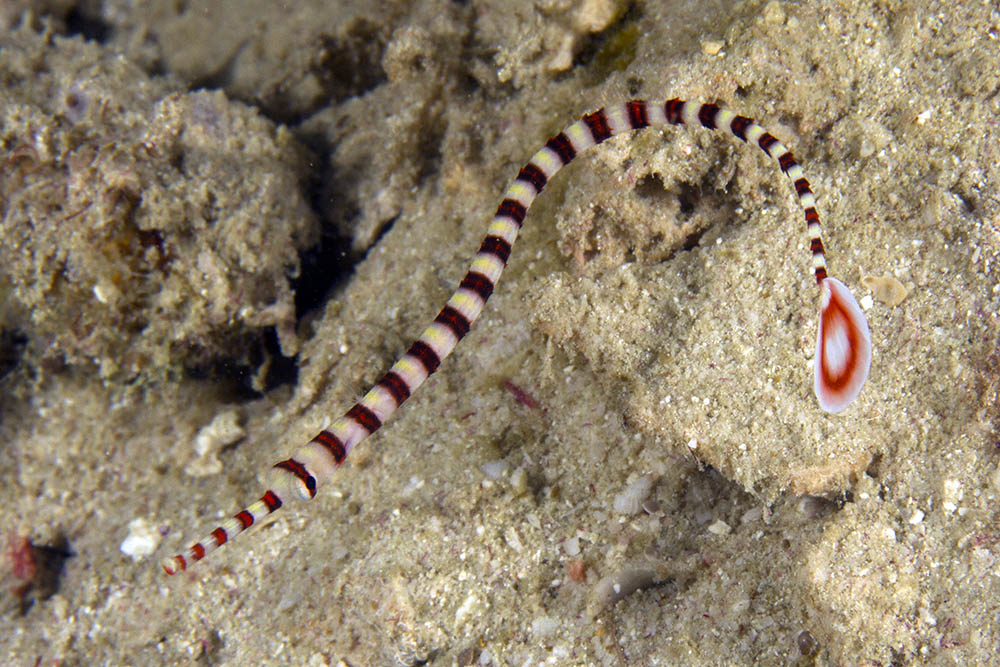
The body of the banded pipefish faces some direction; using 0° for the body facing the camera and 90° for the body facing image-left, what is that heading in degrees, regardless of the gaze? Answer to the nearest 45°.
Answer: approximately 90°

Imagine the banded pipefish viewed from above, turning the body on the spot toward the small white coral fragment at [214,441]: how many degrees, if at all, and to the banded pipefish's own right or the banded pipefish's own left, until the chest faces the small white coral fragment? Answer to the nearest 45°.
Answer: approximately 45° to the banded pipefish's own right

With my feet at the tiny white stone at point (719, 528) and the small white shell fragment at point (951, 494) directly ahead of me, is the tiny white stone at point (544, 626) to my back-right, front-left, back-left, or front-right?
back-right

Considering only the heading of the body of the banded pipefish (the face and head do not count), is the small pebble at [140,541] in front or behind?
in front

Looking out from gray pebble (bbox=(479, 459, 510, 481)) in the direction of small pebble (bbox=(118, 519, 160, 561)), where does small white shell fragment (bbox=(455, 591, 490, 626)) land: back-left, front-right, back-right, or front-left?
front-left

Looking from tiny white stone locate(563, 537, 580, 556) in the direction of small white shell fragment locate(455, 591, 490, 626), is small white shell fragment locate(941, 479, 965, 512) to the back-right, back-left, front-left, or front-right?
back-left
